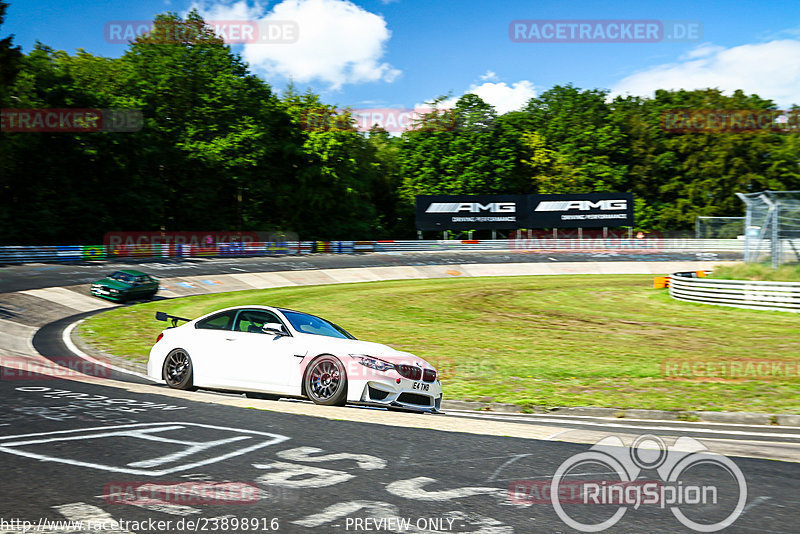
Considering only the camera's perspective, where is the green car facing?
facing the viewer and to the left of the viewer

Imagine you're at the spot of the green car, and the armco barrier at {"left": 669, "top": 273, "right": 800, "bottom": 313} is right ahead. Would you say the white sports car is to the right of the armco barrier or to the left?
right

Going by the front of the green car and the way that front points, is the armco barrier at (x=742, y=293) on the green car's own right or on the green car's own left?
on the green car's own left

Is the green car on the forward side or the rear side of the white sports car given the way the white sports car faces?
on the rear side

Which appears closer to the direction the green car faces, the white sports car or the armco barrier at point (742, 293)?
the white sports car

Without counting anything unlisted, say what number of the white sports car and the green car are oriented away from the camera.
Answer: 0

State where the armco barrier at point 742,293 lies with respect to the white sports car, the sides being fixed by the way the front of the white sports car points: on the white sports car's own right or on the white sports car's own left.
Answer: on the white sports car's own left

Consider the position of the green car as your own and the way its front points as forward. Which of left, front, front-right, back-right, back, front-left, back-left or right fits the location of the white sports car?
front-left
